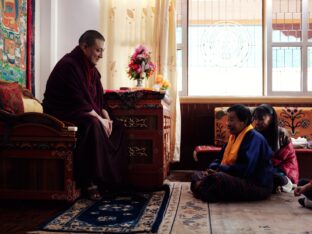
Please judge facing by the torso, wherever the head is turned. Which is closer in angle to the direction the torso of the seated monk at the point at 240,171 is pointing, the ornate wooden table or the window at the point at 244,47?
the ornate wooden table

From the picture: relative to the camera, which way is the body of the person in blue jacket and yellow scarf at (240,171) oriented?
to the viewer's left

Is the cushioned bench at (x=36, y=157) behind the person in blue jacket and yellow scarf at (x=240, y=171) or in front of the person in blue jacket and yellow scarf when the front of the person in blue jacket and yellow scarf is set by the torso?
in front

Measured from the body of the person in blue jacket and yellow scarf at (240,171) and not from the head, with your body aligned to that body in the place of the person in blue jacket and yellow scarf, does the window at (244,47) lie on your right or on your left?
on your right

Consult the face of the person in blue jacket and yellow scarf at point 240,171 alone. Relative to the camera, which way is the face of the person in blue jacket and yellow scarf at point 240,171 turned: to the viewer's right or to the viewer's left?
to the viewer's left

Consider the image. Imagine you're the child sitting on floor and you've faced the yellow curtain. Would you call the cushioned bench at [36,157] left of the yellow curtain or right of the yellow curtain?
left

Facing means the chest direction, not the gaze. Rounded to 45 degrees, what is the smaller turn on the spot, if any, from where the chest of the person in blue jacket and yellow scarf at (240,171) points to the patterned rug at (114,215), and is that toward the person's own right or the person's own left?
approximately 45° to the person's own left

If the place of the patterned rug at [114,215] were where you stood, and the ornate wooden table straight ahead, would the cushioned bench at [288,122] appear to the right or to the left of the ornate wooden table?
right

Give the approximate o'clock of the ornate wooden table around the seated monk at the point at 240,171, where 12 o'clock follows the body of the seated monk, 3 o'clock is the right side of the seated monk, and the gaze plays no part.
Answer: The ornate wooden table is roughly at 1 o'clock from the seated monk.
